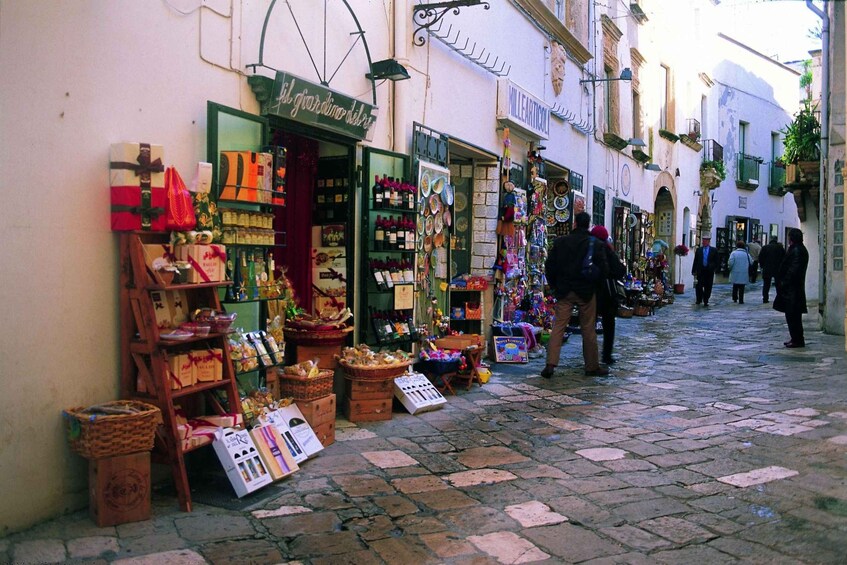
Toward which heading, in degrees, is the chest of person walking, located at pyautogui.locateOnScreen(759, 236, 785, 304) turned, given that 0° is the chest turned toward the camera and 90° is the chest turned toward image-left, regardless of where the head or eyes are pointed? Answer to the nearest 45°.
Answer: approximately 180°

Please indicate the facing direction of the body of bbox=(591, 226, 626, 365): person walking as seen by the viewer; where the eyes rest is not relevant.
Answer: away from the camera

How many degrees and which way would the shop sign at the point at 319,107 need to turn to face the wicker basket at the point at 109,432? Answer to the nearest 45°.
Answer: approximately 90° to its right

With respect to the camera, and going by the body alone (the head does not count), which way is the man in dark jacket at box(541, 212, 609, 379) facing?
away from the camera

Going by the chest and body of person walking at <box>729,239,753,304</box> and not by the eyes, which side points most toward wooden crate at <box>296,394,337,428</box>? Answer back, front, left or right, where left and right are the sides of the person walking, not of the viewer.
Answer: back

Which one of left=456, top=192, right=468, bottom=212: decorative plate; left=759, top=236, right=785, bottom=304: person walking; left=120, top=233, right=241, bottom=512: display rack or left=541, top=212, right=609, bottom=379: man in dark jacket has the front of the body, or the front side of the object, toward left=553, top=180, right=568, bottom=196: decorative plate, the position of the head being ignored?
the man in dark jacket

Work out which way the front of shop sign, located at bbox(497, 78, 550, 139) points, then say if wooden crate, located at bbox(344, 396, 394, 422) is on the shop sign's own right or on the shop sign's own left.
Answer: on the shop sign's own right

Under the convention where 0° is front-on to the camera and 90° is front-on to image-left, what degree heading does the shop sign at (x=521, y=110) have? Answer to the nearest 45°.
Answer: approximately 315°
